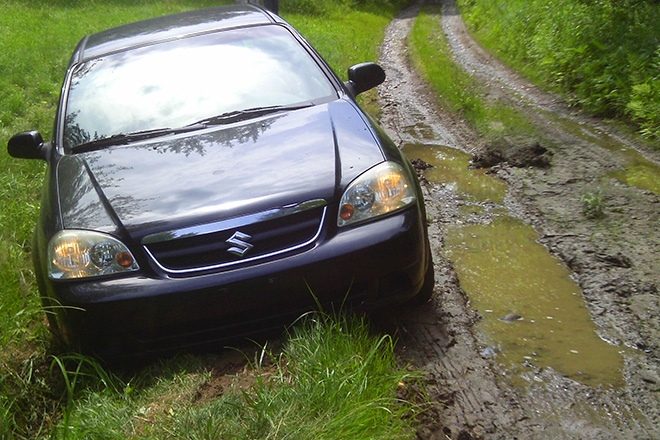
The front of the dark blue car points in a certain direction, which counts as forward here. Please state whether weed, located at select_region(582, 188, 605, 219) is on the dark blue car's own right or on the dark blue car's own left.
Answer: on the dark blue car's own left

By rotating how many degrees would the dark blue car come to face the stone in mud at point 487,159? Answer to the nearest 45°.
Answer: approximately 135° to its left

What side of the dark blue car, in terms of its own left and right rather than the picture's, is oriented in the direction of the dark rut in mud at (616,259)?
left

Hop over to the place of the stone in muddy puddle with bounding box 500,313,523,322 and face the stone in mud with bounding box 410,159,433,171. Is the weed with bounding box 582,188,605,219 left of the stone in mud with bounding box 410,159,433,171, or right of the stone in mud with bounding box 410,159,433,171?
right

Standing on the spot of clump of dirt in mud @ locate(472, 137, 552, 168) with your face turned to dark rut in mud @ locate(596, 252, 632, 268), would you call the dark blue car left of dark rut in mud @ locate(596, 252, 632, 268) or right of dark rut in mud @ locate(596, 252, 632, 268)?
right

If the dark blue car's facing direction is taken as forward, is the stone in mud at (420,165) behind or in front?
behind

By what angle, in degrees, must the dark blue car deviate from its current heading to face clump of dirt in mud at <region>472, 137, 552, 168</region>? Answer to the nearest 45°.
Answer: approximately 135° to its left

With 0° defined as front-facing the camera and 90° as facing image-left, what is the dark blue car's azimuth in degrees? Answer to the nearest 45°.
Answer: approximately 0°
